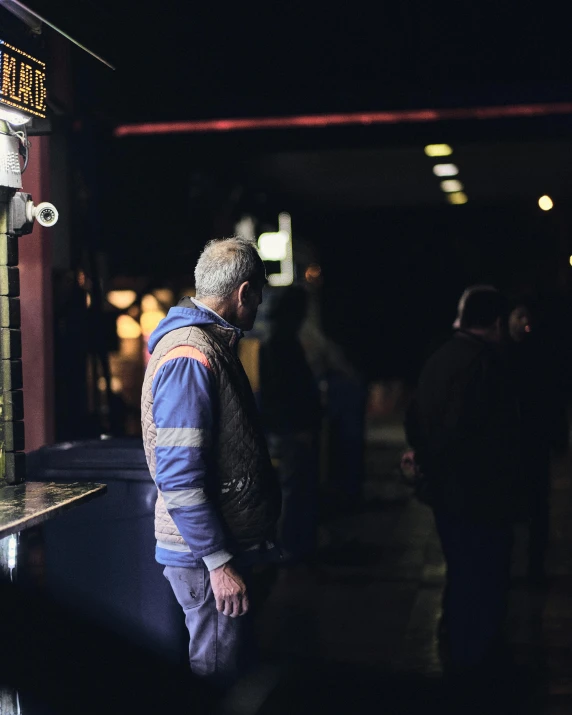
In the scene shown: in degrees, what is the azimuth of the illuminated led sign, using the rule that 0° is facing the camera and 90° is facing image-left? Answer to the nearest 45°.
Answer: approximately 315°

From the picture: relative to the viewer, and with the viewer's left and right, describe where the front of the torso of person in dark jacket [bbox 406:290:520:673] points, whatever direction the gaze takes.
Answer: facing away from the viewer and to the right of the viewer

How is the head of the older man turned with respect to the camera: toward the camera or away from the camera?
away from the camera

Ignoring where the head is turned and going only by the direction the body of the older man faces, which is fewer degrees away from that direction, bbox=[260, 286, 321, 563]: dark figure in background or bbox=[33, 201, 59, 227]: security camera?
the dark figure in background

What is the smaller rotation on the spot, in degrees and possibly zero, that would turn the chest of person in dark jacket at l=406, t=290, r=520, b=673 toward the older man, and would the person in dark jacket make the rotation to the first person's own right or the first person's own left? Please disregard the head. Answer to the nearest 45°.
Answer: approximately 180°

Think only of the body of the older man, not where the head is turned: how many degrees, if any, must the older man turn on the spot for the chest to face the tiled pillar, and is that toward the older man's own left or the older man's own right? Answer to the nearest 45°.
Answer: approximately 135° to the older man's own left

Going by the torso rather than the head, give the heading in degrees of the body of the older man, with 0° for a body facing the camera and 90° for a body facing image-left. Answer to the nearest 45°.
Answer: approximately 270°
